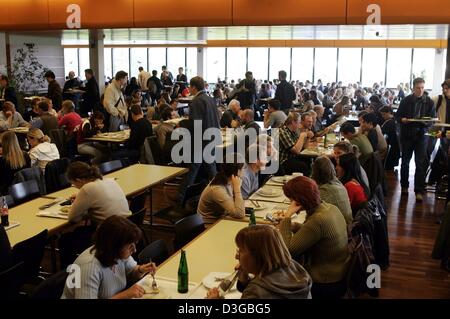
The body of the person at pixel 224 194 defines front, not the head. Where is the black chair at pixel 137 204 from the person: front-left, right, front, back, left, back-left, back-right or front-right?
back

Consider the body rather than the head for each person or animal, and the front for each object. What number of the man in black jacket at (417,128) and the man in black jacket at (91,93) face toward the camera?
1

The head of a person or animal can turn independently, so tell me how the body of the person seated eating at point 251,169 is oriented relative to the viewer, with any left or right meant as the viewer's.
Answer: facing to the right of the viewer

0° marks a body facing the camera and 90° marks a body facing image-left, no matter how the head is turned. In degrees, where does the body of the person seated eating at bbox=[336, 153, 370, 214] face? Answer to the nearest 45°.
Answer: approximately 90°

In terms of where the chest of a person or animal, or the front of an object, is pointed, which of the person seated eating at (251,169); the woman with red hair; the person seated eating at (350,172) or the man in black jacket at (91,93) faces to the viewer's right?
the person seated eating at (251,169)

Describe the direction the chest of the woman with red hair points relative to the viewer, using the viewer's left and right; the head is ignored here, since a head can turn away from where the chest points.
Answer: facing away from the viewer and to the left of the viewer

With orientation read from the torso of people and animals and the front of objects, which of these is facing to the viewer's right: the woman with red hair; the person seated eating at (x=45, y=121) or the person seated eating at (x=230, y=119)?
the person seated eating at (x=230, y=119)

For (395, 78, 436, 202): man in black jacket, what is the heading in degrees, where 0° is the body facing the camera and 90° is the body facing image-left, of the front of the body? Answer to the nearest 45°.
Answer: approximately 0°
